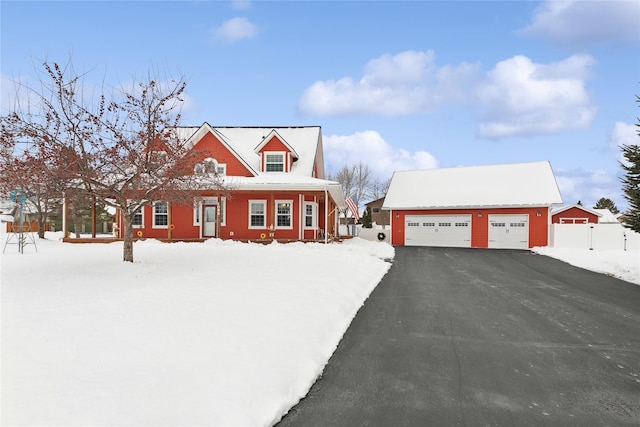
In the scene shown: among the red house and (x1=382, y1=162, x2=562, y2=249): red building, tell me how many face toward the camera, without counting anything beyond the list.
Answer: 2

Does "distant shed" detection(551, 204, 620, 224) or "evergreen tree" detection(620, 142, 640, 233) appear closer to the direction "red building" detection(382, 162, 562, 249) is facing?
the evergreen tree

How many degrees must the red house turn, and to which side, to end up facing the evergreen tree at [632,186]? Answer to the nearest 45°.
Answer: approximately 45° to its left

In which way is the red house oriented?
toward the camera

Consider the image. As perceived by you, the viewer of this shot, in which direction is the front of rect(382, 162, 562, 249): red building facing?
facing the viewer

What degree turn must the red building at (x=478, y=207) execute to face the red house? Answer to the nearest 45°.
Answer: approximately 45° to its right

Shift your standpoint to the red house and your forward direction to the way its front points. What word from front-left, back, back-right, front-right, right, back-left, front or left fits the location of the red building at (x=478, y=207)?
left
